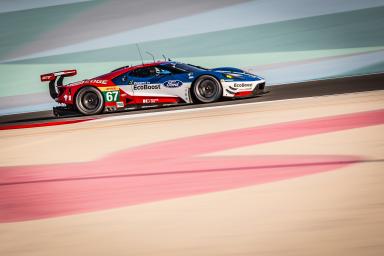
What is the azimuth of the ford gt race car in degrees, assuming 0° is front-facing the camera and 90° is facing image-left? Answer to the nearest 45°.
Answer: approximately 270°
